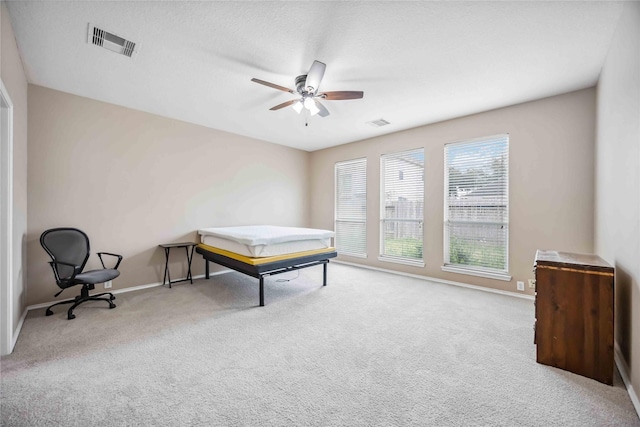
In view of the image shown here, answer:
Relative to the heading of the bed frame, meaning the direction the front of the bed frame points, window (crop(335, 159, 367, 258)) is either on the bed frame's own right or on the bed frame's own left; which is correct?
on the bed frame's own left

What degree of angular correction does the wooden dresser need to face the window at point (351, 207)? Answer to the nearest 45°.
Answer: approximately 45° to its right

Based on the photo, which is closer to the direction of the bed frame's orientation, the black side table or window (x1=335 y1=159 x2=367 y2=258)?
the window

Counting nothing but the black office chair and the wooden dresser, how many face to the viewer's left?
1

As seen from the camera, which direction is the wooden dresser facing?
to the viewer's left

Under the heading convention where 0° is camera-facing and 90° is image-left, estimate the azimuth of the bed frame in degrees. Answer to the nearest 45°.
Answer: approximately 315°

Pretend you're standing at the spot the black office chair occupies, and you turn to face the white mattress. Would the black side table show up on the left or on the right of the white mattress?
left
